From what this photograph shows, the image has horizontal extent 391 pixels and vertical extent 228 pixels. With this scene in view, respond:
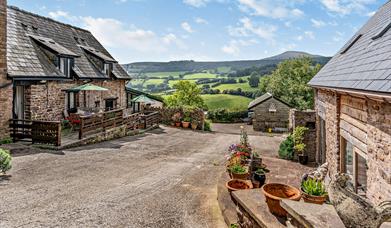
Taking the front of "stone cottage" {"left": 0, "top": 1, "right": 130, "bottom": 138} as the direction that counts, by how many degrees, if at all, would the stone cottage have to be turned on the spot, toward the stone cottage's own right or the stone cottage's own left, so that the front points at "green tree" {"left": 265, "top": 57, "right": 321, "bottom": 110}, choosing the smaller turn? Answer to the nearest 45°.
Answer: approximately 90° to the stone cottage's own left

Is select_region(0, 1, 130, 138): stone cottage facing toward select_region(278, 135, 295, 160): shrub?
yes

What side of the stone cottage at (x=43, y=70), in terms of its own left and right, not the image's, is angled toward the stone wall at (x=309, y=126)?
front

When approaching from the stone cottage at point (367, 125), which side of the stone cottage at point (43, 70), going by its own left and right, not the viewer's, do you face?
front

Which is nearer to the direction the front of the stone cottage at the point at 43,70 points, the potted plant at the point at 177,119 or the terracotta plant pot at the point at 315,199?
the terracotta plant pot

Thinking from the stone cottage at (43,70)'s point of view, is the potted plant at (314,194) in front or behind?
in front

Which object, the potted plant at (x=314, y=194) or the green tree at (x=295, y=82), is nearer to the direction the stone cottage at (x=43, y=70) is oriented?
the potted plant

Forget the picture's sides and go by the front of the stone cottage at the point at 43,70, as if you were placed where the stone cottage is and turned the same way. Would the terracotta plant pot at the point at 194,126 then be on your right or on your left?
on your left

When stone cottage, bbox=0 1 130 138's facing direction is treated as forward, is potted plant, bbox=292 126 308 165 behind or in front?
in front

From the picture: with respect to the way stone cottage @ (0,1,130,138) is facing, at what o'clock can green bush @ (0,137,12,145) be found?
The green bush is roughly at 2 o'clock from the stone cottage.

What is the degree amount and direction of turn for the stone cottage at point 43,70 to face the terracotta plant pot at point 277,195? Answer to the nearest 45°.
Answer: approximately 45° to its right

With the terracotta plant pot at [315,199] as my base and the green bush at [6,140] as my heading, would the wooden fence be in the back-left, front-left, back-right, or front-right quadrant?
front-right

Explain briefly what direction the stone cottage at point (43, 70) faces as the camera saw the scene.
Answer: facing the viewer and to the right of the viewer
